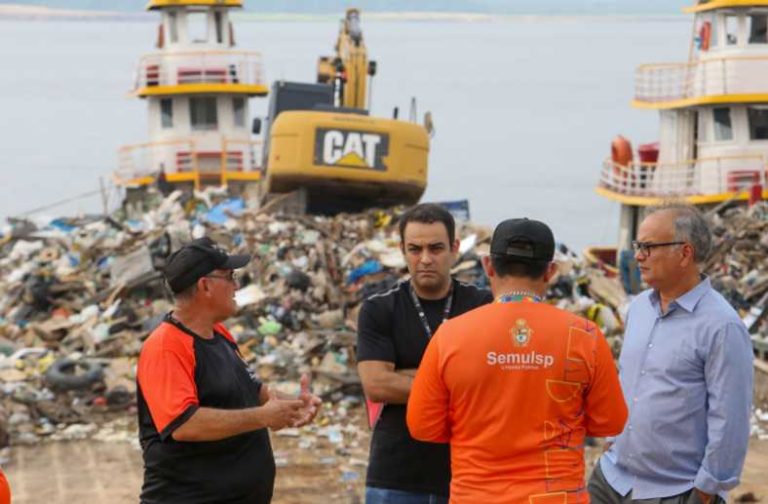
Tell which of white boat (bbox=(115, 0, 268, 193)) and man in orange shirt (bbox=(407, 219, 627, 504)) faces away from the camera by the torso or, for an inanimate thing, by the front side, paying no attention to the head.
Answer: the man in orange shirt

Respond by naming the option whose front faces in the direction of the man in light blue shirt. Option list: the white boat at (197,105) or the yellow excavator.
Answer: the white boat

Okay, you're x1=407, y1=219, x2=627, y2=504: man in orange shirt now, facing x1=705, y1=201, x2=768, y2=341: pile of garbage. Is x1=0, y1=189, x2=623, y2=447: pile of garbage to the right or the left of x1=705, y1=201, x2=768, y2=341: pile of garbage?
left

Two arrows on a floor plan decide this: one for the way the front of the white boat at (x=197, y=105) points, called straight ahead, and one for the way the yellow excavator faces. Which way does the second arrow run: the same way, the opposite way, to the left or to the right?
the opposite way

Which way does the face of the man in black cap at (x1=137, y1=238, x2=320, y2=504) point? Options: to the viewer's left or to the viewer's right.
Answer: to the viewer's right

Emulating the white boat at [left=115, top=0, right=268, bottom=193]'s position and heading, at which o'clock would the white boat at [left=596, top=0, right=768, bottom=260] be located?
the white boat at [left=596, top=0, right=768, bottom=260] is roughly at 10 o'clock from the white boat at [left=115, top=0, right=268, bottom=193].

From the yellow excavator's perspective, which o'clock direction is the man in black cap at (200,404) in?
The man in black cap is roughly at 6 o'clock from the yellow excavator.

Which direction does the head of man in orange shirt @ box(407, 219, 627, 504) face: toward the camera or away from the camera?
away from the camera

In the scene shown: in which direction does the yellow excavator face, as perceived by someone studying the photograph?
facing away from the viewer

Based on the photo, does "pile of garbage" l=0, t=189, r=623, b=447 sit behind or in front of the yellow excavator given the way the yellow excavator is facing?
behind

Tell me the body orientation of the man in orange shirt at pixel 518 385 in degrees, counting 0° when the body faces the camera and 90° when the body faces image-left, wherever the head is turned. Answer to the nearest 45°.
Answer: approximately 180°
